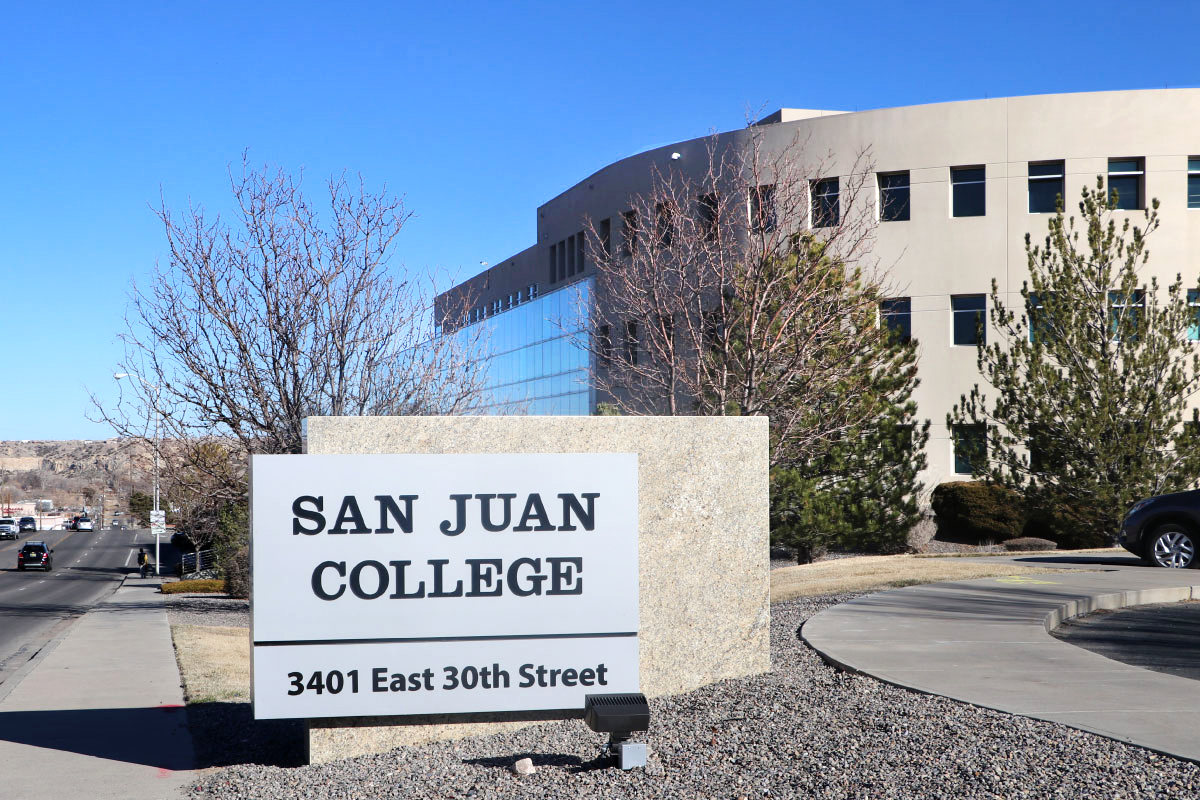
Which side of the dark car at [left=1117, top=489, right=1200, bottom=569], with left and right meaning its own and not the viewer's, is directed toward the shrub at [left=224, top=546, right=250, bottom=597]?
front

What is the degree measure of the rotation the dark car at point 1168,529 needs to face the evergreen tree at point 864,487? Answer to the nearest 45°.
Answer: approximately 45° to its right

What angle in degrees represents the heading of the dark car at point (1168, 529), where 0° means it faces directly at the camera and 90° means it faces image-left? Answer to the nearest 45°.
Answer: approximately 90°

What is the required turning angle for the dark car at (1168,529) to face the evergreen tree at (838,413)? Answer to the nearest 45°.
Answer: approximately 45° to its right

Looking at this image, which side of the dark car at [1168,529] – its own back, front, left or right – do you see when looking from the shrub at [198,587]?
front
